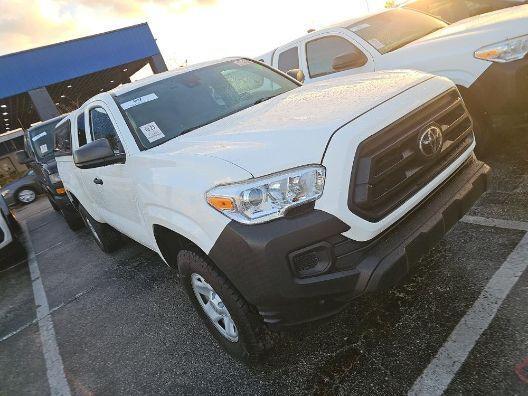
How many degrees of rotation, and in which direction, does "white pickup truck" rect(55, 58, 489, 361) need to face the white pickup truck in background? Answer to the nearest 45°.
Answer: approximately 90° to its left

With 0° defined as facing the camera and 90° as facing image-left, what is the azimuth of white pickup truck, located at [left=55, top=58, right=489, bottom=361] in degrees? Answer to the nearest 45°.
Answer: approximately 315°

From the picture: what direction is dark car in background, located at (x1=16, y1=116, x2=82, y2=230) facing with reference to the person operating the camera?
facing the viewer and to the right of the viewer

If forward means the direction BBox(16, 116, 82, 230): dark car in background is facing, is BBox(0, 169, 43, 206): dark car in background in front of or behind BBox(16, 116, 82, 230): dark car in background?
behind

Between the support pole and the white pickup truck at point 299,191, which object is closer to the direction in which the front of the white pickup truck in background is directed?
the white pickup truck

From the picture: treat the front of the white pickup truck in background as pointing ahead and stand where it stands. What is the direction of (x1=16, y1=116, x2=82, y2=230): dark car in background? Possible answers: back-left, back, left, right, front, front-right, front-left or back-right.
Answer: back-right

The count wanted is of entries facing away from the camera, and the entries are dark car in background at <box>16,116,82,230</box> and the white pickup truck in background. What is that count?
0

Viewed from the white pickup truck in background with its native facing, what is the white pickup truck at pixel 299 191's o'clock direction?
The white pickup truck is roughly at 2 o'clock from the white pickup truck in background.

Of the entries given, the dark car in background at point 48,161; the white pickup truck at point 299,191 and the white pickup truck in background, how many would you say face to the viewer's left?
0

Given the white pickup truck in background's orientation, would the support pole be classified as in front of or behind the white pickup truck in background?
behind

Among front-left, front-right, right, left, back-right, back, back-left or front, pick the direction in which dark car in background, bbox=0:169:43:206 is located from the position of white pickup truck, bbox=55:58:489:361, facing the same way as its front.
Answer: back

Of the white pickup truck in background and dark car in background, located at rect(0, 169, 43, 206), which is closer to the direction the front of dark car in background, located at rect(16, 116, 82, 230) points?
the white pickup truck in background

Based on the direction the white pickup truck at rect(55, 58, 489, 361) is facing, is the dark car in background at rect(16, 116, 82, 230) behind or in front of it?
behind

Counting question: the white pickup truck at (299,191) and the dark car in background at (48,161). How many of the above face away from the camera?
0
